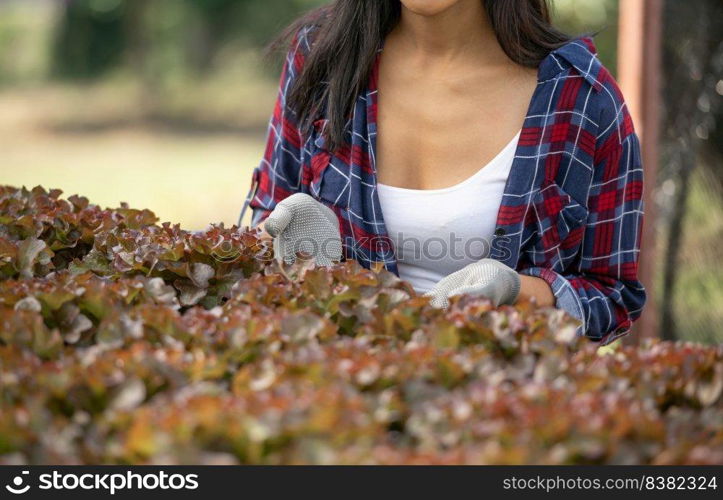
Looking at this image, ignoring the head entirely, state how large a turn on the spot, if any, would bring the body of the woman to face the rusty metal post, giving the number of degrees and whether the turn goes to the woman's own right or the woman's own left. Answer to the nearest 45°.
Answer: approximately 135° to the woman's own left

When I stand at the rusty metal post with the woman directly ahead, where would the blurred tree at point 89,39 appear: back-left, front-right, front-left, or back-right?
back-right

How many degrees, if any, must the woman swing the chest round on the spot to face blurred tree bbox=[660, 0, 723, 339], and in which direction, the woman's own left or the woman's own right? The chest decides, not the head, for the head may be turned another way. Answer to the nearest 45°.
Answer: approximately 135° to the woman's own left

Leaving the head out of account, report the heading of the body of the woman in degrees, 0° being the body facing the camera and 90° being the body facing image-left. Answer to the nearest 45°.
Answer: approximately 0°

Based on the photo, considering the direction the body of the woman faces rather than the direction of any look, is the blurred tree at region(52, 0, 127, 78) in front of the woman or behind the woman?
behind
